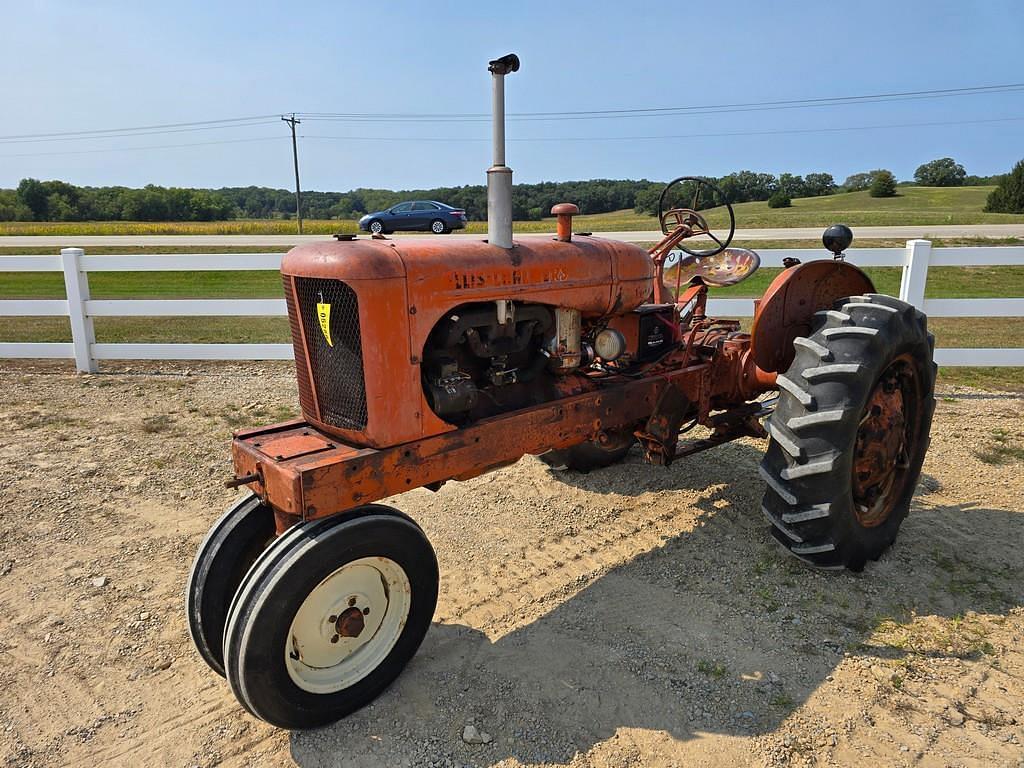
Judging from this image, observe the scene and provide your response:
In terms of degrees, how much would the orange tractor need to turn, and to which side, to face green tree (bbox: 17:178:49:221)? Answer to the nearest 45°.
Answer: approximately 90° to its right

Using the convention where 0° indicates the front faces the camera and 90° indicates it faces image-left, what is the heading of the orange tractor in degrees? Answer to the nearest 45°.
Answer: approximately 45°

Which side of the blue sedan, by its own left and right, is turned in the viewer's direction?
left

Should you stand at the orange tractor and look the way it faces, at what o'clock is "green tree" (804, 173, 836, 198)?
The green tree is roughly at 5 o'clock from the orange tractor.

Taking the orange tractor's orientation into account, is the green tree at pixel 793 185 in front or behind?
behind

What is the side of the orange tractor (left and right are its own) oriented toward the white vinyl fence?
right
